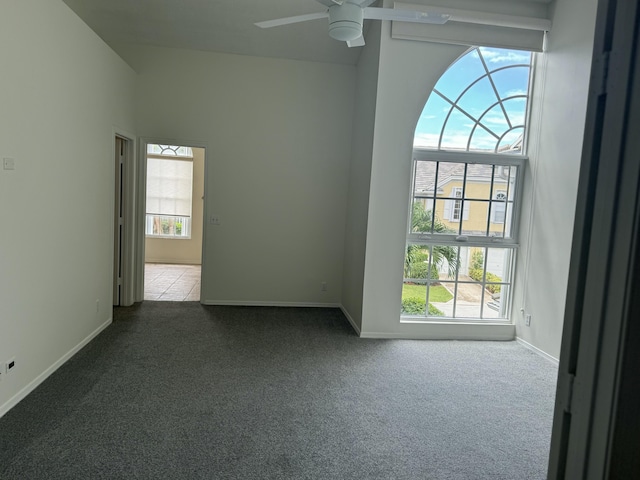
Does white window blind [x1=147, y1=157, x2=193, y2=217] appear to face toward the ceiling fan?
yes

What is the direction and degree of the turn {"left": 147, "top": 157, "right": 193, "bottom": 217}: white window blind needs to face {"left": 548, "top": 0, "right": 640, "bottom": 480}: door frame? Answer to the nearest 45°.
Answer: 0° — it already faces it

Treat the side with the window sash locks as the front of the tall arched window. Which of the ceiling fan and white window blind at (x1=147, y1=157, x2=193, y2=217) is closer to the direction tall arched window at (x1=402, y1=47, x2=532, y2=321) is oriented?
the ceiling fan

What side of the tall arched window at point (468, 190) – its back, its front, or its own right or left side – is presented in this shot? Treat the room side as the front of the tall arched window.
front

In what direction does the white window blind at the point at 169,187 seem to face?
toward the camera

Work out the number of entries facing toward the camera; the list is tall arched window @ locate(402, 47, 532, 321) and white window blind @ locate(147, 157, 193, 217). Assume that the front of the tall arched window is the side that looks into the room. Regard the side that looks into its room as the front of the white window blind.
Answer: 2

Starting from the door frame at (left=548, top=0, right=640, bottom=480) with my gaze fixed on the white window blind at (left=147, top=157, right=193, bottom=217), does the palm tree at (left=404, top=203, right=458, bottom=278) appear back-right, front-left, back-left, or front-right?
front-right

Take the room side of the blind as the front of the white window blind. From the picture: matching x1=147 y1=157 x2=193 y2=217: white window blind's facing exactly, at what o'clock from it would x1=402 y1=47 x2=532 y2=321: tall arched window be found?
The tall arched window is roughly at 11 o'clock from the white window blind.

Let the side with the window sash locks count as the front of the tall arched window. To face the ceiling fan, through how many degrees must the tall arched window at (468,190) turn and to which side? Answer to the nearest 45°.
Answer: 0° — it already faces it
